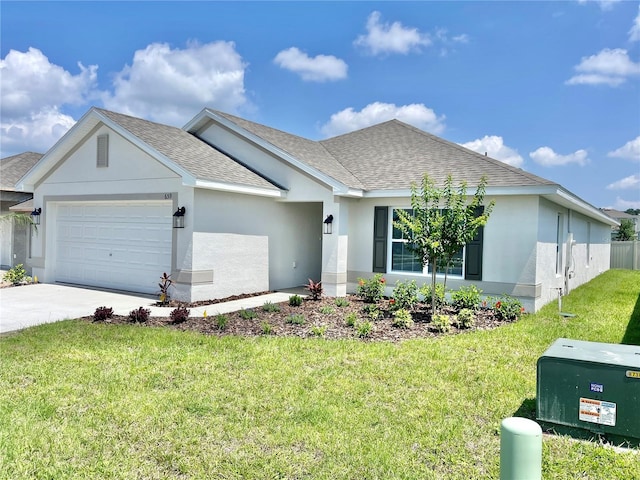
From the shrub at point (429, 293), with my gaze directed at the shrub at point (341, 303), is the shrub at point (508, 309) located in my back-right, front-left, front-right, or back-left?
back-left

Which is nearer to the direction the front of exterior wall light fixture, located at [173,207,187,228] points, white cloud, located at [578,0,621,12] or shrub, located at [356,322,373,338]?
the shrub

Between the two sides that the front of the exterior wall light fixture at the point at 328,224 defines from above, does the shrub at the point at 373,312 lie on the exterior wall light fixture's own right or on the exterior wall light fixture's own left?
on the exterior wall light fixture's own left

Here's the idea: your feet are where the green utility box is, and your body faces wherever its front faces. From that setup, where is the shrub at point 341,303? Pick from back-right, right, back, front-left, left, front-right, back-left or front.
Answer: right

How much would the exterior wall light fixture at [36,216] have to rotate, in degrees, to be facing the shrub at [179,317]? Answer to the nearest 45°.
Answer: approximately 45° to its left

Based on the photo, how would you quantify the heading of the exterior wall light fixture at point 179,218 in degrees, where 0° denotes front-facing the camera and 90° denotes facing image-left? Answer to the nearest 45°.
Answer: approximately 45°

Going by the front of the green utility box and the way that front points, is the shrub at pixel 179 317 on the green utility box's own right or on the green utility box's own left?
on the green utility box's own right

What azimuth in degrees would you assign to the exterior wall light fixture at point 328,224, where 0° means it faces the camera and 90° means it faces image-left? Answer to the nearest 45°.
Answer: approximately 45°
